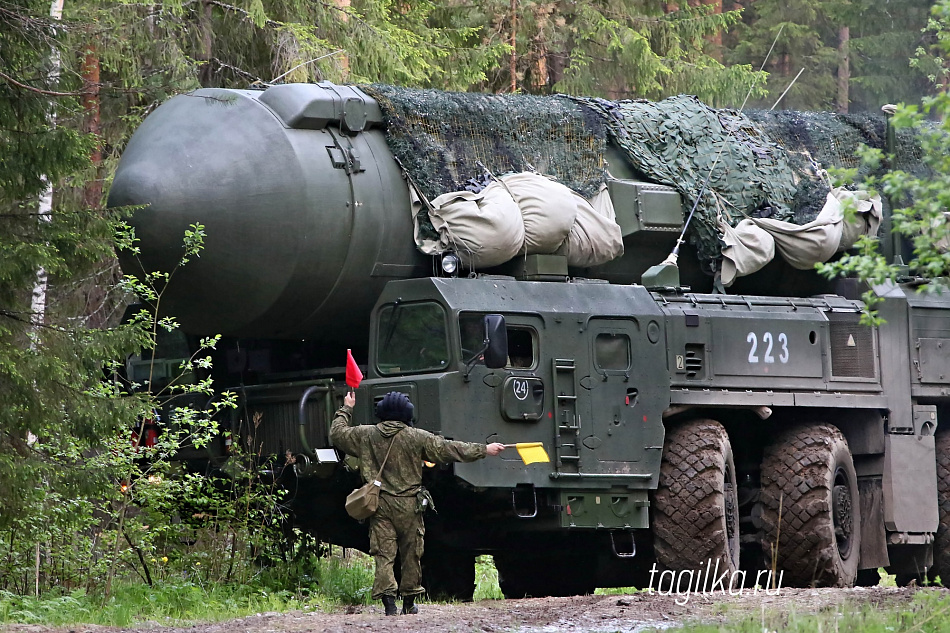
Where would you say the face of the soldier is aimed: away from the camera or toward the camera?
away from the camera

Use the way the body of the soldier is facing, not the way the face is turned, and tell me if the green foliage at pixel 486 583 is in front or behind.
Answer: in front

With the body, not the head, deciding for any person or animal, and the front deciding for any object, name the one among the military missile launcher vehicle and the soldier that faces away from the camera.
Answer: the soldier

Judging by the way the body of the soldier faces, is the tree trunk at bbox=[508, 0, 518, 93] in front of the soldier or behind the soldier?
in front

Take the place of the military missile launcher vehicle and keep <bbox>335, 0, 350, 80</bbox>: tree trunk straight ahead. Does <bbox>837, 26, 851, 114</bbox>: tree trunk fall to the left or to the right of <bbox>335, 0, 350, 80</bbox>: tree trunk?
right

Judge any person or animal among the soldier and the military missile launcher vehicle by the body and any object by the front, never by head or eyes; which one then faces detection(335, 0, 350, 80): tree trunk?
the soldier

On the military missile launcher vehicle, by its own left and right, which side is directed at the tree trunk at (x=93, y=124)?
right

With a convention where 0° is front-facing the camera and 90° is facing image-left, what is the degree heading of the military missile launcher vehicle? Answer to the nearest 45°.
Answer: approximately 45°

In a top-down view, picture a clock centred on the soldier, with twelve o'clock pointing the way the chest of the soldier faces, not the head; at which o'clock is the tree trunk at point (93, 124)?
The tree trunk is roughly at 11 o'clock from the soldier.

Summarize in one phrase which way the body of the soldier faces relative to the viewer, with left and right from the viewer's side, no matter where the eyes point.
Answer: facing away from the viewer

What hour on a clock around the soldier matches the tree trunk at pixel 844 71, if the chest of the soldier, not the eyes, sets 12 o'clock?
The tree trunk is roughly at 1 o'clock from the soldier.

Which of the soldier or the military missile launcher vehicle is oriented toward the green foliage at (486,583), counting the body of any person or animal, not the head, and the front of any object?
the soldier

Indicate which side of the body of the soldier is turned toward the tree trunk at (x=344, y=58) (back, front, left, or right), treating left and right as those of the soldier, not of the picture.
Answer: front

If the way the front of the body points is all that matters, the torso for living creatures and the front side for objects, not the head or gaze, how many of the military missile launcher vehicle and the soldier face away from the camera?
1
